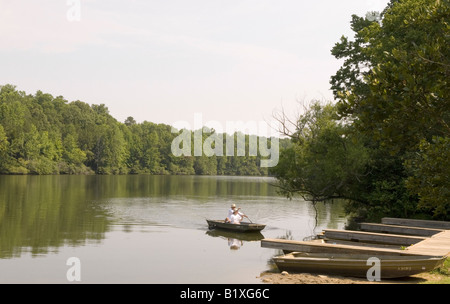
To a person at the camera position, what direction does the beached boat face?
facing to the right of the viewer
